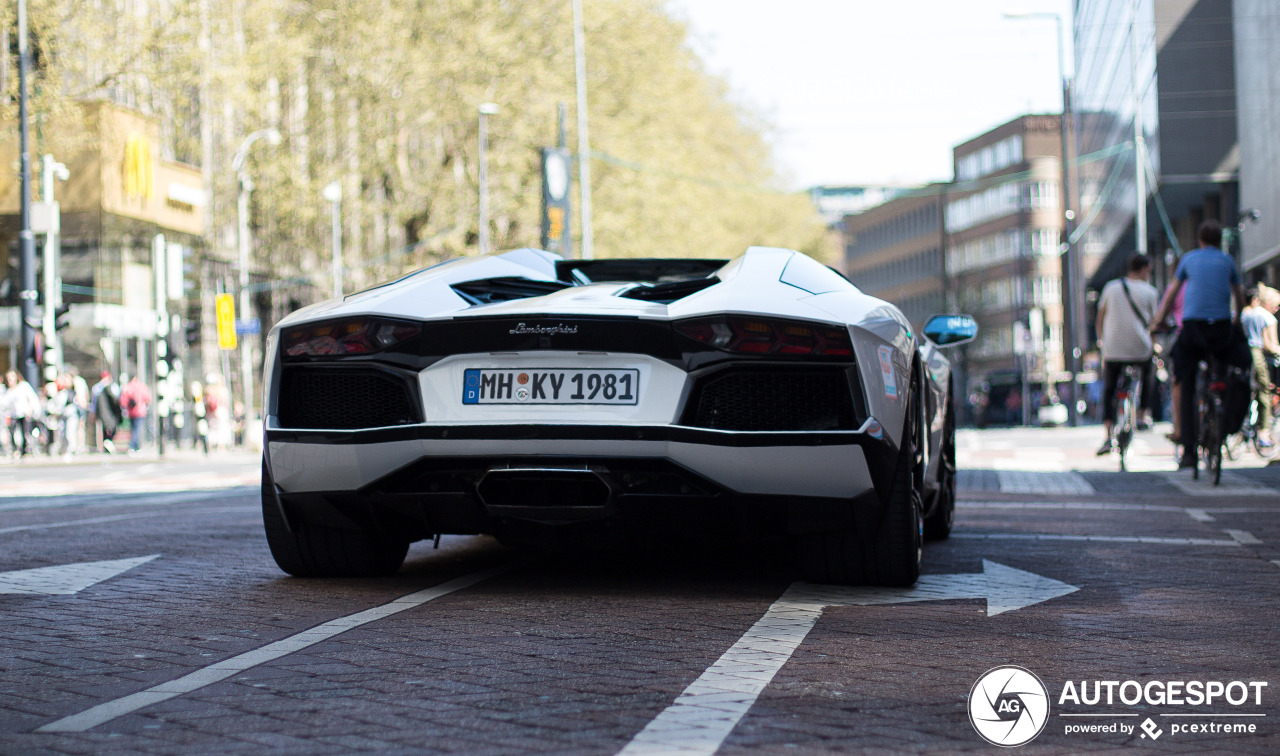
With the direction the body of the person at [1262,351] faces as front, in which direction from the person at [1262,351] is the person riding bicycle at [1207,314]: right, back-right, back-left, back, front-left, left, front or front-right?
back-right

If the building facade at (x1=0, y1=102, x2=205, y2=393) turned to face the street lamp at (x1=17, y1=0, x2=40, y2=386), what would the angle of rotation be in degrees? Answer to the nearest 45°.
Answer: approximately 45° to its right

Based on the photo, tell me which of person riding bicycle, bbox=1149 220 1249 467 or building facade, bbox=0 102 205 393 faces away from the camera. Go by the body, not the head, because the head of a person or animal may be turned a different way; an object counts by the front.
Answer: the person riding bicycle

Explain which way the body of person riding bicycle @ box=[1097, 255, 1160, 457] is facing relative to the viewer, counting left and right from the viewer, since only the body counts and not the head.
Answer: facing away from the viewer

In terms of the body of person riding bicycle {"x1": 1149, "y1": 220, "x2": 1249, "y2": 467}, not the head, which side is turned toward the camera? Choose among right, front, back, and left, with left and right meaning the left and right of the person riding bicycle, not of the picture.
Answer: back

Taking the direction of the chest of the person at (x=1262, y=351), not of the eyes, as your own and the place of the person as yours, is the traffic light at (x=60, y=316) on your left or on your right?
on your left

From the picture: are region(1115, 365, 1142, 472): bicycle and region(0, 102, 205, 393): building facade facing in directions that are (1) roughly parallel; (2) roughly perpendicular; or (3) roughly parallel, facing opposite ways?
roughly perpendicular

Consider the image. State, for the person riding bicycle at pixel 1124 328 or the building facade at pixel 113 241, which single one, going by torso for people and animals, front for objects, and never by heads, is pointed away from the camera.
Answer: the person riding bicycle

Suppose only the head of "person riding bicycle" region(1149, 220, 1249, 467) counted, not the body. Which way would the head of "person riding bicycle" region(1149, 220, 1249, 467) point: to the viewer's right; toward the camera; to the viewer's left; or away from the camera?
away from the camera

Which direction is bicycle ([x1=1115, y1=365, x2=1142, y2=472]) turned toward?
away from the camera

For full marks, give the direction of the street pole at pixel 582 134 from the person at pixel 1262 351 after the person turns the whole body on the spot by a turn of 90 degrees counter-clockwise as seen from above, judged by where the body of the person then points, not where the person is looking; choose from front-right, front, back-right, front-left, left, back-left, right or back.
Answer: front

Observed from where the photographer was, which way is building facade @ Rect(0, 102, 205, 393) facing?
facing the viewer and to the right of the viewer

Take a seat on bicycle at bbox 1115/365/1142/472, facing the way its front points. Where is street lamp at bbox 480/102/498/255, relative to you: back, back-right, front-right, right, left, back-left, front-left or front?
front-left
